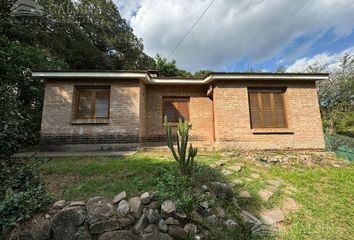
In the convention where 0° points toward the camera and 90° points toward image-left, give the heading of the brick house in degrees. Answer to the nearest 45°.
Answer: approximately 0°

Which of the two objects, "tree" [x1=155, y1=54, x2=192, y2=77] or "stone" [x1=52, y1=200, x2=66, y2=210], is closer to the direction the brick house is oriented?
the stone

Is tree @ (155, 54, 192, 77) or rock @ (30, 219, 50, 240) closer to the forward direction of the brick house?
the rock
